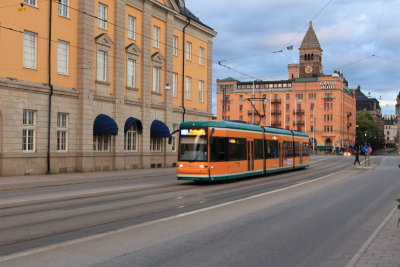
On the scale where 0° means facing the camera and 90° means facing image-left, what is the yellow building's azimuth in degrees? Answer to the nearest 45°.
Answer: approximately 315°
